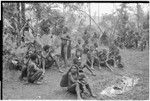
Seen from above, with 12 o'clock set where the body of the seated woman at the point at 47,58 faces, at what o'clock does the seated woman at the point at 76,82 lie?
the seated woman at the point at 76,82 is roughly at 1 o'clock from the seated woman at the point at 47,58.

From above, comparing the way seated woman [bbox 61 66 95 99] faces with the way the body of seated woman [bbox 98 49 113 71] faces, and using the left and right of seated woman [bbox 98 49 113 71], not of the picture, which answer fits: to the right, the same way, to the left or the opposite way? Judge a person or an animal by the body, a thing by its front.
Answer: the same way

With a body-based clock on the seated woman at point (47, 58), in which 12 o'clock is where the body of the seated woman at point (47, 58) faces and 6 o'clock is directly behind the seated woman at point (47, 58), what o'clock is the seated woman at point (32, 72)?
the seated woman at point (32, 72) is roughly at 2 o'clock from the seated woman at point (47, 58).

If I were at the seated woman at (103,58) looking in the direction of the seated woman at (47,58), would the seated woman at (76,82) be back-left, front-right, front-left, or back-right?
front-left

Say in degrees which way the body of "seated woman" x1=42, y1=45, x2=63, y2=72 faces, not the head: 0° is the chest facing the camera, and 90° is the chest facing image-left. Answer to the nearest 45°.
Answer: approximately 315°

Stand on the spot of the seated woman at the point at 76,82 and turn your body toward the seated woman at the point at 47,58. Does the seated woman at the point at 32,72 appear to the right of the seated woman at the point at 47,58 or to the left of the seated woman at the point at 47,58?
left

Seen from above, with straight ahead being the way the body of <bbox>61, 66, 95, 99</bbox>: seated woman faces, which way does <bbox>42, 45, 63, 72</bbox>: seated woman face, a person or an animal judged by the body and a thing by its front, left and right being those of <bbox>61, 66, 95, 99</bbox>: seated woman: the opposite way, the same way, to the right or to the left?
the same way
